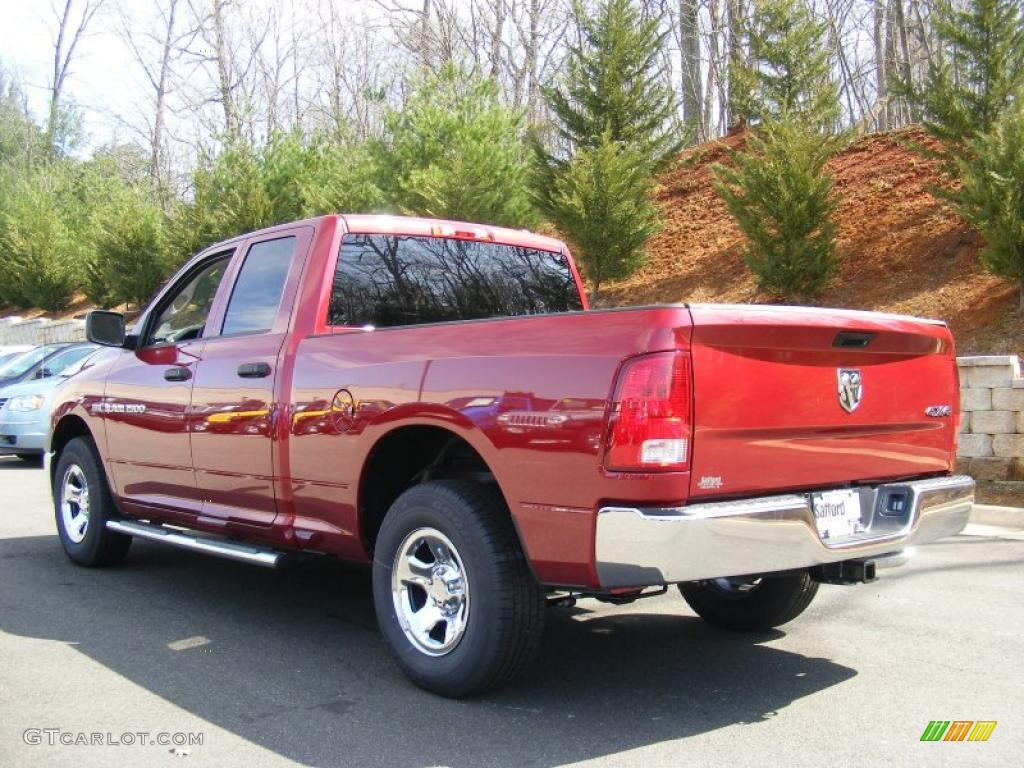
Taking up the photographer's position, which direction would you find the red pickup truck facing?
facing away from the viewer and to the left of the viewer

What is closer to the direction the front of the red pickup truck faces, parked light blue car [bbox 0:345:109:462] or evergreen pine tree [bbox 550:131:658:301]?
the parked light blue car

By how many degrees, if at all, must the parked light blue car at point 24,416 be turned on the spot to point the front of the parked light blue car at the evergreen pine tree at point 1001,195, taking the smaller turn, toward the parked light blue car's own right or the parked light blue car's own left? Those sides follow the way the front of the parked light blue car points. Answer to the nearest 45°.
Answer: approximately 90° to the parked light blue car's own left

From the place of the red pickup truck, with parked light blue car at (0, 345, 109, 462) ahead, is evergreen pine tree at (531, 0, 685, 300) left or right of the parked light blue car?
right

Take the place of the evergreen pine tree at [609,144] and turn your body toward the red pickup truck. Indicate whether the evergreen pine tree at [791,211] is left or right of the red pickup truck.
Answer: left

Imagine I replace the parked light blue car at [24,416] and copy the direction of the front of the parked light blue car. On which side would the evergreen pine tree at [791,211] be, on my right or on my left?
on my left

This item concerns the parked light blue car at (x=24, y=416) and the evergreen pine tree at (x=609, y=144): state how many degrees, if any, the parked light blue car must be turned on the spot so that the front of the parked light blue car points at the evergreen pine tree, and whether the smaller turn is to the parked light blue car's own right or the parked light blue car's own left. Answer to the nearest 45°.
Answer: approximately 135° to the parked light blue car's own left

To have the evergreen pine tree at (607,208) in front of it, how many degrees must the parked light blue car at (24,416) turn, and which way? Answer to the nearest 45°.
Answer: approximately 135° to its left

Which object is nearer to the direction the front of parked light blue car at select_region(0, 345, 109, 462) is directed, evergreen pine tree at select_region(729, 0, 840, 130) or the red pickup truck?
the red pickup truck

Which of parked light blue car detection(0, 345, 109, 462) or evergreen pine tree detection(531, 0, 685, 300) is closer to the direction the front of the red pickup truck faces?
the parked light blue car

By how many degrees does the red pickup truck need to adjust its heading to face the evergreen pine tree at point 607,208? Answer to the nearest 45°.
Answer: approximately 45° to its right

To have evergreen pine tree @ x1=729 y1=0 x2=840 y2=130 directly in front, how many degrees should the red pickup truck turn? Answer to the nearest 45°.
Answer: approximately 45° to its right

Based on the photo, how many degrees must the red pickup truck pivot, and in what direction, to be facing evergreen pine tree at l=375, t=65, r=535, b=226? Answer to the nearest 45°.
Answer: approximately 45° to its right

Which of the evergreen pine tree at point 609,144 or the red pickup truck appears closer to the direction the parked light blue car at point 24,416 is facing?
the red pickup truck
